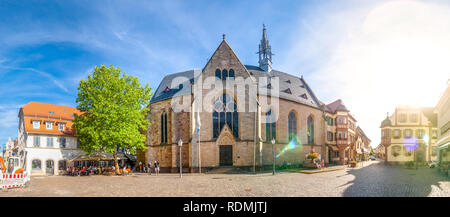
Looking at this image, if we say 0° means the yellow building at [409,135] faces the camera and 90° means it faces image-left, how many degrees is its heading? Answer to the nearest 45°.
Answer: approximately 0°

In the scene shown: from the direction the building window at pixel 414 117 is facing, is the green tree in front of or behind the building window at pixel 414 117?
in front

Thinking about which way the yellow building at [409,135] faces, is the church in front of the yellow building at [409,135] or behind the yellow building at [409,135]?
in front

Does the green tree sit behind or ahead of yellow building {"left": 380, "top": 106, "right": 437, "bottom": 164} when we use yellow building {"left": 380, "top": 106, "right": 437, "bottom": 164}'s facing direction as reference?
ahead

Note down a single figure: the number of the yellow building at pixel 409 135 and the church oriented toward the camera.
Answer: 2

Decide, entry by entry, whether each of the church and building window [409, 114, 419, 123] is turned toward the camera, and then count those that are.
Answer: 2

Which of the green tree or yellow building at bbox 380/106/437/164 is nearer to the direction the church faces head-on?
the green tree

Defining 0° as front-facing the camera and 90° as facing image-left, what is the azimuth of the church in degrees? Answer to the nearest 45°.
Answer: approximately 0°

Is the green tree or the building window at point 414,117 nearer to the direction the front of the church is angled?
the green tree
